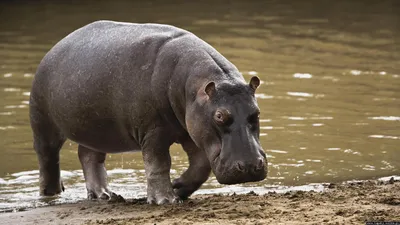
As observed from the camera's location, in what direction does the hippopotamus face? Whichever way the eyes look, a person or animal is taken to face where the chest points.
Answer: facing the viewer and to the right of the viewer
